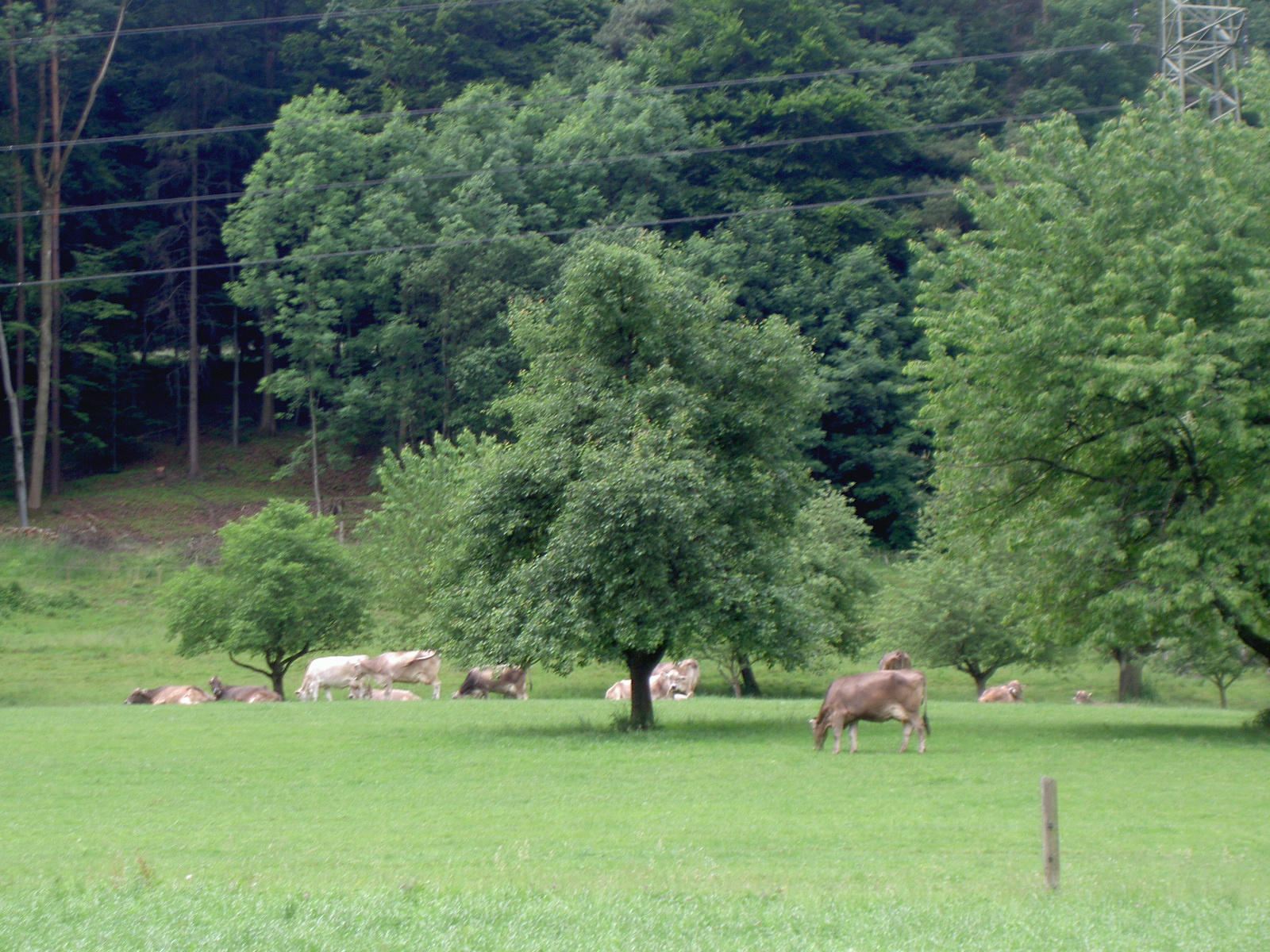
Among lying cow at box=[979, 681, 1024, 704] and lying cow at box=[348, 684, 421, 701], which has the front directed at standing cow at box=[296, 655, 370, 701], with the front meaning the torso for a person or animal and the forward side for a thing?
lying cow at box=[348, 684, 421, 701]

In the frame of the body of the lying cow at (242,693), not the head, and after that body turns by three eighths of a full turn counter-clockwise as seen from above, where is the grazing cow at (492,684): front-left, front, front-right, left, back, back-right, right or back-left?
front-left

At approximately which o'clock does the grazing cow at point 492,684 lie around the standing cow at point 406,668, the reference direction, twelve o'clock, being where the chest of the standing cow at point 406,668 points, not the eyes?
the grazing cow at point 492,684 is roughly at 7 o'clock from the standing cow at point 406,668.

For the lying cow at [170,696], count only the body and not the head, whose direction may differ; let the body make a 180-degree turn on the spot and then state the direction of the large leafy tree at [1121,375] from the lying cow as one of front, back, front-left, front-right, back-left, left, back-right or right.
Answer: front-right

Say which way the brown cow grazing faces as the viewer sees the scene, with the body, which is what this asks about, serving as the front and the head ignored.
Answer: to the viewer's left

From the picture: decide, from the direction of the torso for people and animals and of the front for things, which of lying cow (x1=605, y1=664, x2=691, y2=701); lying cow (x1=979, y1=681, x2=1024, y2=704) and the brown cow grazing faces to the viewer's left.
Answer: the brown cow grazing

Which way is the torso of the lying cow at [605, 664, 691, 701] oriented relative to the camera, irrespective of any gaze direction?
to the viewer's right

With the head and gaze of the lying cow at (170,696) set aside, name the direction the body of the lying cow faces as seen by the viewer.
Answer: to the viewer's left

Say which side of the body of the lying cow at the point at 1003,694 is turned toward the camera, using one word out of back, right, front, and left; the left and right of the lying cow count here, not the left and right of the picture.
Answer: right

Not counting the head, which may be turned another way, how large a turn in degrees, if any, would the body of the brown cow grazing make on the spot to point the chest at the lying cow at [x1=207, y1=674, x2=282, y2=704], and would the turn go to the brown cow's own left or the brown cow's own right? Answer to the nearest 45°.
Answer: approximately 45° to the brown cow's own right
